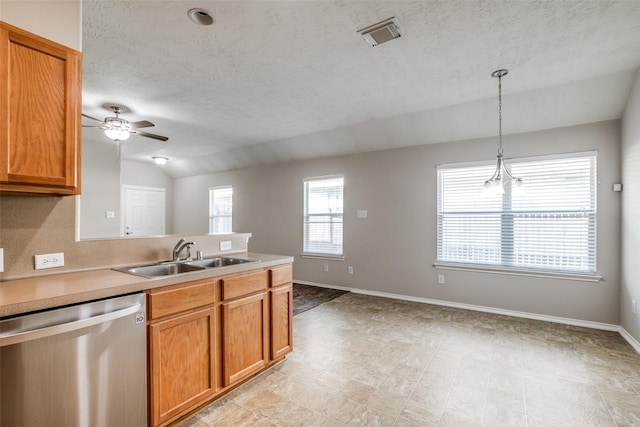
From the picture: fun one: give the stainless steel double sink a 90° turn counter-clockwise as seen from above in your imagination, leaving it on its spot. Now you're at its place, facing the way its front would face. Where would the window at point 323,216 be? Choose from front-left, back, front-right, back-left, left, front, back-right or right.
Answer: front

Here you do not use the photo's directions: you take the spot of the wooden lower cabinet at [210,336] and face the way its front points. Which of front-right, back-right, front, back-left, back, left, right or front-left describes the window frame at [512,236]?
front-left

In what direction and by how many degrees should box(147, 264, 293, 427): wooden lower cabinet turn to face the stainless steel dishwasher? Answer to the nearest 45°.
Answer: approximately 90° to its right

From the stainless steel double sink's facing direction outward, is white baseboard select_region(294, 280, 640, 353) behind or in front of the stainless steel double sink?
in front

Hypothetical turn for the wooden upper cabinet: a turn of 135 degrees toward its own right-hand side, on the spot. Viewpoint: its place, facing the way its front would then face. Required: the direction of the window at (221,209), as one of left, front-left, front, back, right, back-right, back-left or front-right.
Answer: back-right

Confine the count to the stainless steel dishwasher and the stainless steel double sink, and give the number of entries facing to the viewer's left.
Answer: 0

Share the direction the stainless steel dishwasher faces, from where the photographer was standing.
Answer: facing the viewer and to the right of the viewer

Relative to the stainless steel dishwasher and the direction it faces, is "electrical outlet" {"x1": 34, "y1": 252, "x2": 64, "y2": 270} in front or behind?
behind
